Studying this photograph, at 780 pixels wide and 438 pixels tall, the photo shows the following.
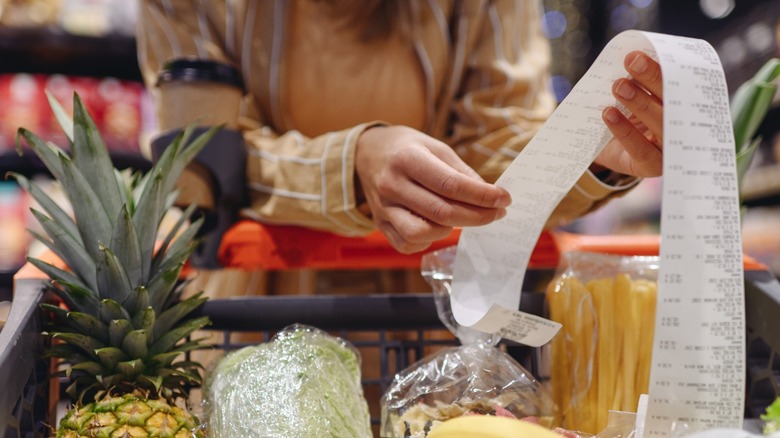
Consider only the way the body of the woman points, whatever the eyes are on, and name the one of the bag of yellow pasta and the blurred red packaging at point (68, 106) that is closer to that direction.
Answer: the bag of yellow pasta

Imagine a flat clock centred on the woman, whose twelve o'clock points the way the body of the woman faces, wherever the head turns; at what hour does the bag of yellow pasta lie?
The bag of yellow pasta is roughly at 11 o'clock from the woman.

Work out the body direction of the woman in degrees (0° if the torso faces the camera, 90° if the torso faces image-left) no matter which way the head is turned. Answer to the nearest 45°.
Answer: approximately 0°

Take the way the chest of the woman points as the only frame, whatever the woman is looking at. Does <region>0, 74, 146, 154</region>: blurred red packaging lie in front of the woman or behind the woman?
behind

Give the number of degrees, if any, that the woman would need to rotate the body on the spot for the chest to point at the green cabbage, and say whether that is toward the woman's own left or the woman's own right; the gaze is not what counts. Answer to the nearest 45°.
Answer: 0° — they already face it
